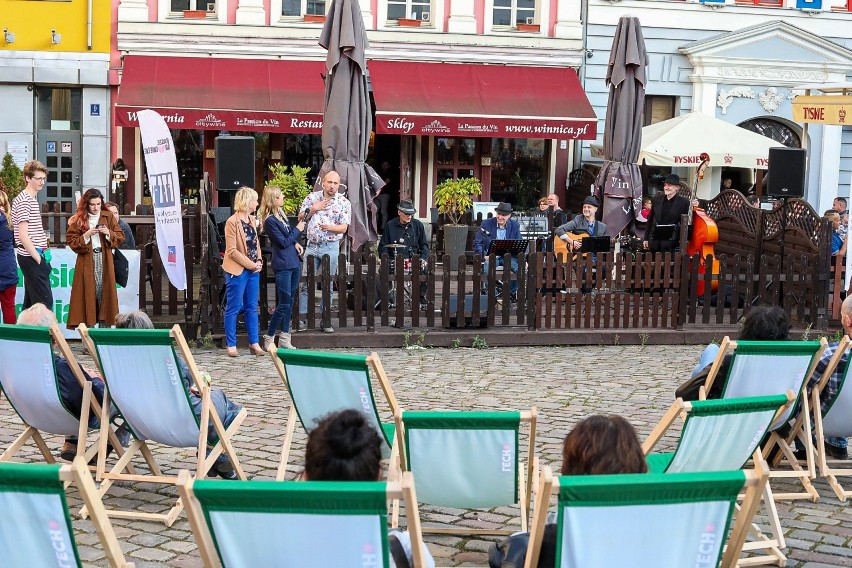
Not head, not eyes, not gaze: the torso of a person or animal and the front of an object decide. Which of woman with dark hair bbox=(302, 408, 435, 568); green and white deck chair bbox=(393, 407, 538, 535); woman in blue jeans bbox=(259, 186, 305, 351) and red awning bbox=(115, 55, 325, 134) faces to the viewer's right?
the woman in blue jeans

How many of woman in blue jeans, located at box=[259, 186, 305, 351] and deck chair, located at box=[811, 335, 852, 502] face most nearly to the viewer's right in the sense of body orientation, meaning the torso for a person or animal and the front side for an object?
1

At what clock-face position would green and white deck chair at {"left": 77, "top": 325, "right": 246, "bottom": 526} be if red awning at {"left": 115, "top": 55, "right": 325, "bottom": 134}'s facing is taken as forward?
The green and white deck chair is roughly at 12 o'clock from the red awning.

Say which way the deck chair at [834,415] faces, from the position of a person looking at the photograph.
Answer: facing away from the viewer and to the left of the viewer

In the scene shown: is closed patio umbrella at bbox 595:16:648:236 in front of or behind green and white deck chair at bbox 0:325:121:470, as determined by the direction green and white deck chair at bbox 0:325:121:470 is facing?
in front

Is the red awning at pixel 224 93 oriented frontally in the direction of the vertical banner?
yes

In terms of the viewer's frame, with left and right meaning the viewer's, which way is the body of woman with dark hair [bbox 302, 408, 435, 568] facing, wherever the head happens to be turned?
facing away from the viewer

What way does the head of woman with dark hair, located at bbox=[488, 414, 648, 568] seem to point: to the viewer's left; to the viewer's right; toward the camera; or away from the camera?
away from the camera

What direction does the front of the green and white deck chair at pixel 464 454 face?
away from the camera

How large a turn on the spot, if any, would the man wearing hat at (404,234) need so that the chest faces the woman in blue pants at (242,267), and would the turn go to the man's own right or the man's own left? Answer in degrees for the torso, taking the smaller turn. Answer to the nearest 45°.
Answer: approximately 45° to the man's own right

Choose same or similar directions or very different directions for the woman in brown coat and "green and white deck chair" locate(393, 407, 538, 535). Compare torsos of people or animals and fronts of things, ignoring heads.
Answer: very different directions

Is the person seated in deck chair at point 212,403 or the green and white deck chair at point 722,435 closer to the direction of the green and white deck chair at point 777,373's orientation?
the person seated in deck chair

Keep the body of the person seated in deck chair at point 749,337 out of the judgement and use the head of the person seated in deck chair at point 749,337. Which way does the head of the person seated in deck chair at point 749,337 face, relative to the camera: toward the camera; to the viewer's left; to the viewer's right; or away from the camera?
away from the camera

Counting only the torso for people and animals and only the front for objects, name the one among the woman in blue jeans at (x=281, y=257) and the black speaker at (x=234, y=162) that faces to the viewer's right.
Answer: the woman in blue jeans

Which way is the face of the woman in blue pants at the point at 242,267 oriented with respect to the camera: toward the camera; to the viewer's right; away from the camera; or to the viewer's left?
to the viewer's right

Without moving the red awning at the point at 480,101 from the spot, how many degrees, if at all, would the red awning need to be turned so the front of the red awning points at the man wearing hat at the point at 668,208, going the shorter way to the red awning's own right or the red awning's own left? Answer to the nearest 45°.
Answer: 0° — it already faces them
